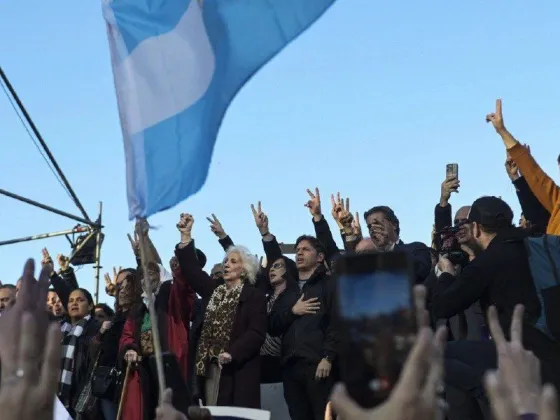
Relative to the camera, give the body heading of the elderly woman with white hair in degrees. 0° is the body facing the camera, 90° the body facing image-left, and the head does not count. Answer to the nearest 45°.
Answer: approximately 45°

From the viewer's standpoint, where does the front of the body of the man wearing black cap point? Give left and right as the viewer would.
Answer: facing away from the viewer and to the left of the viewer

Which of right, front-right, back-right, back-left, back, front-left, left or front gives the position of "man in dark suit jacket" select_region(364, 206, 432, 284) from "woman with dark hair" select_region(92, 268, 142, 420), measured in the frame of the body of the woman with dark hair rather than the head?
left

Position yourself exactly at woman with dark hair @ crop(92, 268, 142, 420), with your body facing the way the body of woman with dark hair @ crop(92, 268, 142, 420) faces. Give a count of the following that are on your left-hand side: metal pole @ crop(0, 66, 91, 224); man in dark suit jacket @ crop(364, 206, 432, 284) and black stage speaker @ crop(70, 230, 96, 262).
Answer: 1

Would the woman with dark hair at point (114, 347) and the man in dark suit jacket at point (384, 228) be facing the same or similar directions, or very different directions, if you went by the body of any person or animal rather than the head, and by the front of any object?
same or similar directions

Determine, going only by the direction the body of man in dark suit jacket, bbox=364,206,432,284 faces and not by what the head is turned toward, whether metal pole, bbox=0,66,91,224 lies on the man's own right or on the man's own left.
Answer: on the man's own right

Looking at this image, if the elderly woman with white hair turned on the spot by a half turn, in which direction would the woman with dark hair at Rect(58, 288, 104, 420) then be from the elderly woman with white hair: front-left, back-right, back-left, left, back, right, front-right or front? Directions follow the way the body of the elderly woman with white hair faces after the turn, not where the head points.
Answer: left

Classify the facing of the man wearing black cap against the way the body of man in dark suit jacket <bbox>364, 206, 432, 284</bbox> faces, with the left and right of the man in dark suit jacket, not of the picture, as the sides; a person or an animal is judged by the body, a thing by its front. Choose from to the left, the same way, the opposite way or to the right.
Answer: to the right

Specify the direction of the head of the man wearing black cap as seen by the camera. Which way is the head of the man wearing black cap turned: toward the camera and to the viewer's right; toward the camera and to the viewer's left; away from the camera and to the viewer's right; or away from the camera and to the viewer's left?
away from the camera and to the viewer's left

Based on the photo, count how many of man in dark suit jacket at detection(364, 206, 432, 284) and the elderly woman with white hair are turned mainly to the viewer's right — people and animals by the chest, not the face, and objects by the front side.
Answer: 0

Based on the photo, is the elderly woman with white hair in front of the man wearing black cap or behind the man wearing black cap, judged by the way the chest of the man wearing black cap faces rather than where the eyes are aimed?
in front

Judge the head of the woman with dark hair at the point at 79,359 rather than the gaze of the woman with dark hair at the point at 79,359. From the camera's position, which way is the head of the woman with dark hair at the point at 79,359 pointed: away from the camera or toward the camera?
toward the camera

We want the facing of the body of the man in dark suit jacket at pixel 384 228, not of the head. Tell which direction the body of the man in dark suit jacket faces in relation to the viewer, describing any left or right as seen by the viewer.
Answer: facing the viewer and to the left of the viewer

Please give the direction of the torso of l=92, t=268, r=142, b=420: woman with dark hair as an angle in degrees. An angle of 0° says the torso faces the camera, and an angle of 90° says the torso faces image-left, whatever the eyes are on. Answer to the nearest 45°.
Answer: approximately 45°

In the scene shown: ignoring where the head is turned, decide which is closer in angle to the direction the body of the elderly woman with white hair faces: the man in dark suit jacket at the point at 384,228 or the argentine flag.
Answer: the argentine flag
